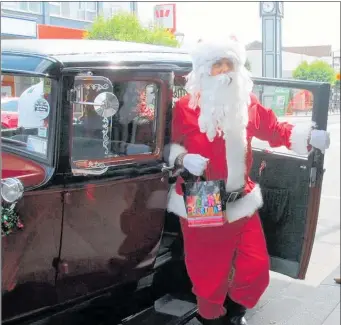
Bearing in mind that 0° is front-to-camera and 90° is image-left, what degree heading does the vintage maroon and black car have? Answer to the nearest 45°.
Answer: approximately 45°

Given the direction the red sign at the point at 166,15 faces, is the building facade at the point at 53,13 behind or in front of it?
in front

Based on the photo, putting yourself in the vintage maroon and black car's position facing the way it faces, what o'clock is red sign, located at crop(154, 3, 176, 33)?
The red sign is roughly at 5 o'clock from the vintage maroon and black car.

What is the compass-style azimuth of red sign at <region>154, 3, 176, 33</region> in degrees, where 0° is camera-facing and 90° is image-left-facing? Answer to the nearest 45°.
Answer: approximately 45°

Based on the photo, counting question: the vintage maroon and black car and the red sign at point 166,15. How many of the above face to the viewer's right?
0

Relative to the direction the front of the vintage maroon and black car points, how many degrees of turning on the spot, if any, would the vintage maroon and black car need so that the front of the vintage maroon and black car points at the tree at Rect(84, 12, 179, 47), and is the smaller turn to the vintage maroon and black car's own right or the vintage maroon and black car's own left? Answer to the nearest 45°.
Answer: approximately 135° to the vintage maroon and black car's own right

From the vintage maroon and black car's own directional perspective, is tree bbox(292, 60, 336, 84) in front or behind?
behind
